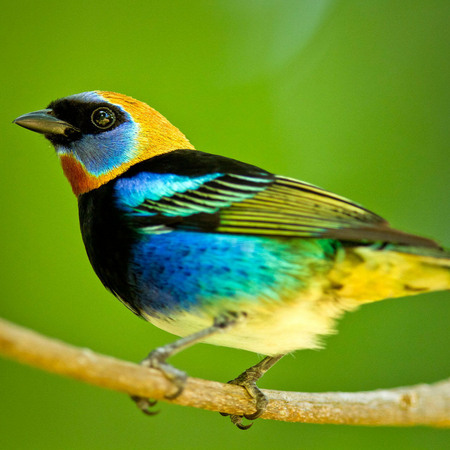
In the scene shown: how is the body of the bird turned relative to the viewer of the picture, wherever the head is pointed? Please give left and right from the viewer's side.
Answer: facing to the left of the viewer
